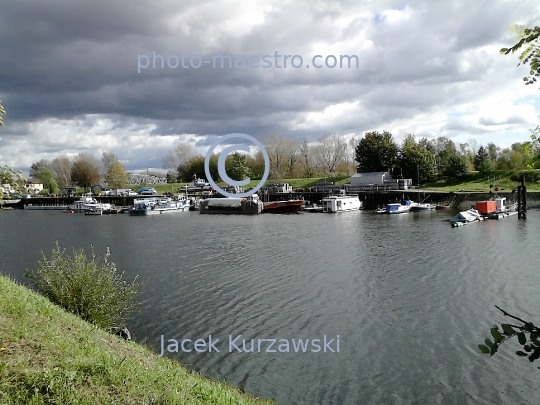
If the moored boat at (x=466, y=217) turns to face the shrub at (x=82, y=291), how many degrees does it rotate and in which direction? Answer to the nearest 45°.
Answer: approximately 45° to its left

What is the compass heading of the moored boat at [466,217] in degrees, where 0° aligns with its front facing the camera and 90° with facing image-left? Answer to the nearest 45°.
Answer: approximately 45°

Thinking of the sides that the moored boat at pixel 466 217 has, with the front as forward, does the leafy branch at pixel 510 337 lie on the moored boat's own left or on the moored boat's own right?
on the moored boat's own left
